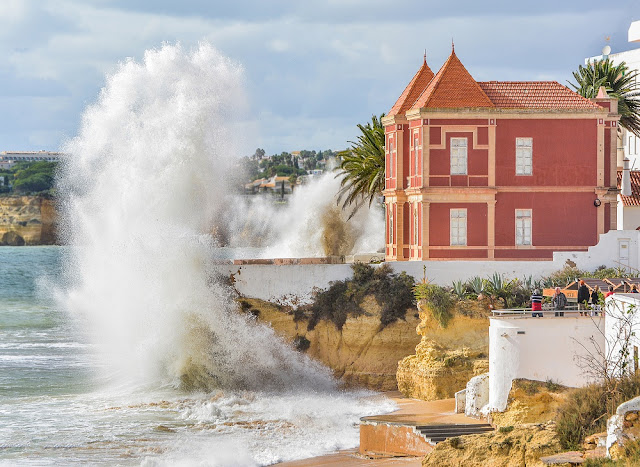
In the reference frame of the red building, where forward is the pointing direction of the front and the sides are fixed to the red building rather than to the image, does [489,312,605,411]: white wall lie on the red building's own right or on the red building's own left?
on the red building's own left

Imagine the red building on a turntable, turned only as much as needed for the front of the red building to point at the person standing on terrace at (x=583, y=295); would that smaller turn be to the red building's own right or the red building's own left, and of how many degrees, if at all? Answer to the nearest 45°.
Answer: approximately 90° to the red building's own left

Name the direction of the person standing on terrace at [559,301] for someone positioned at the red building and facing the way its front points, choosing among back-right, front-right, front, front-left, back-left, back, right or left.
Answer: left
